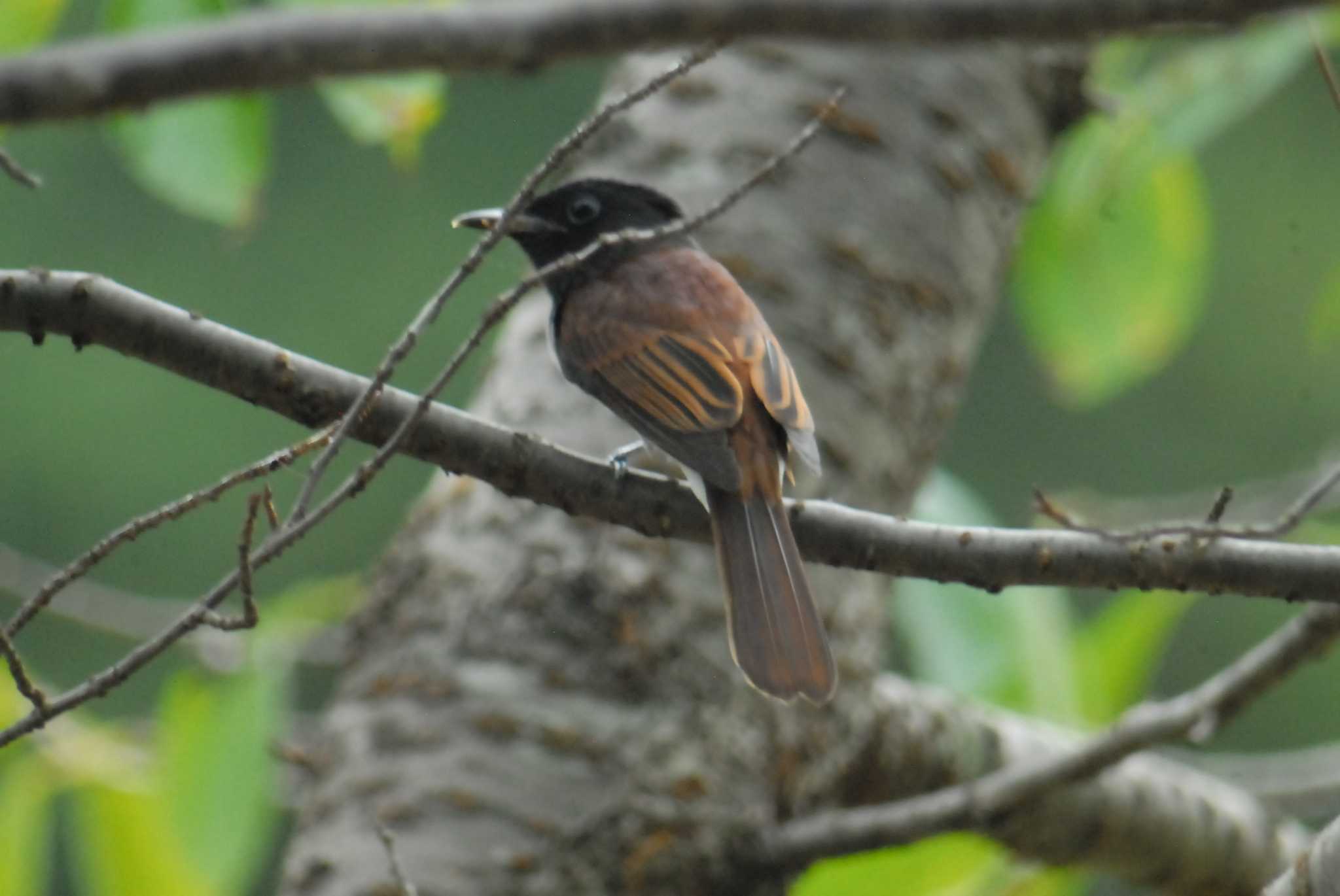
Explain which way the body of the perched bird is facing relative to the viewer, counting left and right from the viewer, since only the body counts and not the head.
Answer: facing away from the viewer and to the left of the viewer

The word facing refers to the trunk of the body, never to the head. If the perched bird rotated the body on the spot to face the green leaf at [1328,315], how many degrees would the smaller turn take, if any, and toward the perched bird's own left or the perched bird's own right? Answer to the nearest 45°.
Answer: approximately 90° to the perched bird's own right

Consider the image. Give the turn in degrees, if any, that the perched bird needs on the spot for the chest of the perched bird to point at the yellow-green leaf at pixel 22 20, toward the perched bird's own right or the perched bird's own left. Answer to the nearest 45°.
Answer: approximately 45° to the perched bird's own left

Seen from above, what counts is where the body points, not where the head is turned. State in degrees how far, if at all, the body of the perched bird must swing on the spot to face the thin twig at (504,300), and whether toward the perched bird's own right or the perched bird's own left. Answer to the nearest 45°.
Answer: approximately 135° to the perched bird's own left

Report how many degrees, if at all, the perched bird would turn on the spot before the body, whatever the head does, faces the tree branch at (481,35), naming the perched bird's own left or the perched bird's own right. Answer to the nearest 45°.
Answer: approximately 135° to the perched bird's own left

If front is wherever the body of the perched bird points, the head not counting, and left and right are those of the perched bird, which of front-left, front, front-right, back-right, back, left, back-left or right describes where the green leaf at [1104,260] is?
right

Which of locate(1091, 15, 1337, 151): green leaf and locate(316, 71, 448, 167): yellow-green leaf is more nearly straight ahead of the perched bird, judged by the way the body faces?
the yellow-green leaf

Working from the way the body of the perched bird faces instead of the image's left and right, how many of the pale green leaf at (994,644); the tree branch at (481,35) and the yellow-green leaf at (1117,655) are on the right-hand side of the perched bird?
2

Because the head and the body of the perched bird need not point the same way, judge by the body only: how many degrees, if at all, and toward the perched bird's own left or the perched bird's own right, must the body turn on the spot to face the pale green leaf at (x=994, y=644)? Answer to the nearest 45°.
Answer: approximately 90° to the perched bird's own right

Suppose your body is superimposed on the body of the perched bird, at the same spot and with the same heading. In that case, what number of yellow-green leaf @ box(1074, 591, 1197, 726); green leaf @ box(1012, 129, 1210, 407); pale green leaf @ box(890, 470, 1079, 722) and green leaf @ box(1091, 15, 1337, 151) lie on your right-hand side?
4
